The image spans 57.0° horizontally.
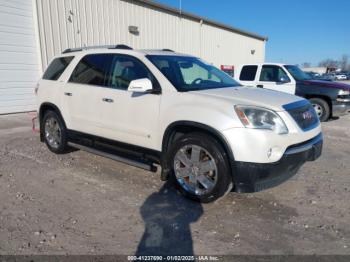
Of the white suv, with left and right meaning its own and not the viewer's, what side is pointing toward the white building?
back

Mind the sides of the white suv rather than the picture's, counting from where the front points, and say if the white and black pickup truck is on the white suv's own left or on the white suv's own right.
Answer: on the white suv's own left

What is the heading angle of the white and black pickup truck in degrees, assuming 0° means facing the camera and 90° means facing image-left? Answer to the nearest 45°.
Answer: approximately 315°

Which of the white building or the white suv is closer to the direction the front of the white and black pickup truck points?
the white suv

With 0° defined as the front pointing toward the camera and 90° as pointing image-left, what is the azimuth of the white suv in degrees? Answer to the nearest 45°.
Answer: approximately 315°
